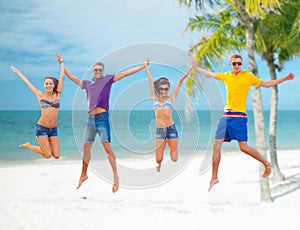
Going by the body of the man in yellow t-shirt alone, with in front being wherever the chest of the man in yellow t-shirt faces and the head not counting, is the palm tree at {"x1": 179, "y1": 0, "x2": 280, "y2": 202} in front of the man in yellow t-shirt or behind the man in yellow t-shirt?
behind

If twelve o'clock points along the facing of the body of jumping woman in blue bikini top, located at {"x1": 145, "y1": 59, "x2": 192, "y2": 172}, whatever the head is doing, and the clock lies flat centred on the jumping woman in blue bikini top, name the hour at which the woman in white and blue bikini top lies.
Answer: The woman in white and blue bikini top is roughly at 3 o'clock from the jumping woman in blue bikini top.

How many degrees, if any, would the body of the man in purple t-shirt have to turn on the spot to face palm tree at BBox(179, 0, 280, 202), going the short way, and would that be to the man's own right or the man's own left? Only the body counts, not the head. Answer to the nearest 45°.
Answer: approximately 135° to the man's own left

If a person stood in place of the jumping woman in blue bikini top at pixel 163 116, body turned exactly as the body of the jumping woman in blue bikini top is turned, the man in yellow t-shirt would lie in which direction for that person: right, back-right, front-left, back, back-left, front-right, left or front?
left

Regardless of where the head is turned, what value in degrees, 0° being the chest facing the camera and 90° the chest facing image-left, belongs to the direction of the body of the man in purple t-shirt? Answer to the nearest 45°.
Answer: approximately 0°

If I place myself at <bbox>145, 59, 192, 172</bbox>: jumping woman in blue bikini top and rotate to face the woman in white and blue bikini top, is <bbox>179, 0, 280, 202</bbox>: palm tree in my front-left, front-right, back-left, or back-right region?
back-right

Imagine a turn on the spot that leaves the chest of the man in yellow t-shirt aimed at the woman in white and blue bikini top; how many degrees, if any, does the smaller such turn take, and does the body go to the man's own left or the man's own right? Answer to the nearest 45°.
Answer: approximately 90° to the man's own right
